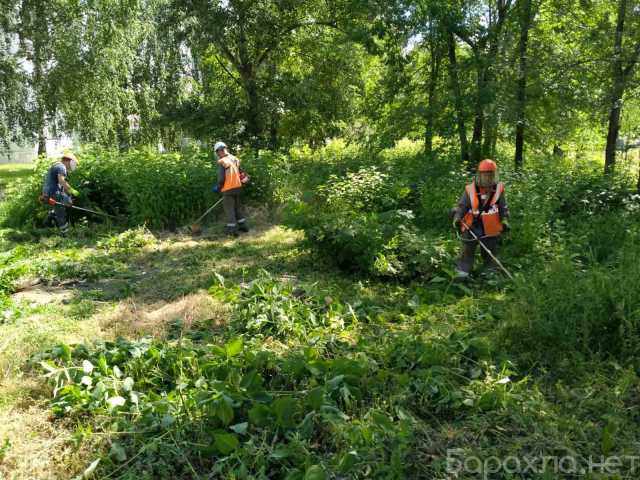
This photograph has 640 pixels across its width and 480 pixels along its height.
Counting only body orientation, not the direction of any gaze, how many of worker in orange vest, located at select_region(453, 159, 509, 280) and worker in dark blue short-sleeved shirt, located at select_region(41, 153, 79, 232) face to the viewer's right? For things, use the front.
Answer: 1

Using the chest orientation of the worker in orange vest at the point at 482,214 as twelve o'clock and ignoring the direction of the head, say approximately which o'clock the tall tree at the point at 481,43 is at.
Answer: The tall tree is roughly at 6 o'clock from the worker in orange vest.

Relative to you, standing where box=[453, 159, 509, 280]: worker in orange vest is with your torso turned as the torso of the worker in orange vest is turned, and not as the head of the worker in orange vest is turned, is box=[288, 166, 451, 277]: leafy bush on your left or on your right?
on your right

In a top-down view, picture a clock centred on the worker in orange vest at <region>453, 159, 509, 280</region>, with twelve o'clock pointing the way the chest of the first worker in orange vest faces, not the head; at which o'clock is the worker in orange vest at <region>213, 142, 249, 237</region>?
The worker in orange vest at <region>213, 142, 249, 237</region> is roughly at 4 o'clock from the worker in orange vest at <region>453, 159, 509, 280</region>.

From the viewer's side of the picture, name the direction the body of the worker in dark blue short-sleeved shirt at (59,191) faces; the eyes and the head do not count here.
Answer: to the viewer's right

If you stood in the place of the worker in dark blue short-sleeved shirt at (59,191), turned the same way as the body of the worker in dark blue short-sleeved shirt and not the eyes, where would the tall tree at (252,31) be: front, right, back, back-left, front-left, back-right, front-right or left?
front-left

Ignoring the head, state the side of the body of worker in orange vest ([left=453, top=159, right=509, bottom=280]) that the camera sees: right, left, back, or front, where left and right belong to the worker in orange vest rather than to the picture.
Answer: front

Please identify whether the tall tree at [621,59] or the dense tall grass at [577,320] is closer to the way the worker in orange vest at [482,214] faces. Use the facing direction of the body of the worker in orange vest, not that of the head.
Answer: the dense tall grass

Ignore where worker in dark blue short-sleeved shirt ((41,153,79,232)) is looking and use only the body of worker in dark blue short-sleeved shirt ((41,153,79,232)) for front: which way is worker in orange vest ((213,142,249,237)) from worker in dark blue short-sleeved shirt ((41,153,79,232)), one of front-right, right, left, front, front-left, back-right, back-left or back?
front-right

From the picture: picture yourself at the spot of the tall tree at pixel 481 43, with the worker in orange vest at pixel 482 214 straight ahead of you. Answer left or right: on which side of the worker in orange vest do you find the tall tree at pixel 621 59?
left
